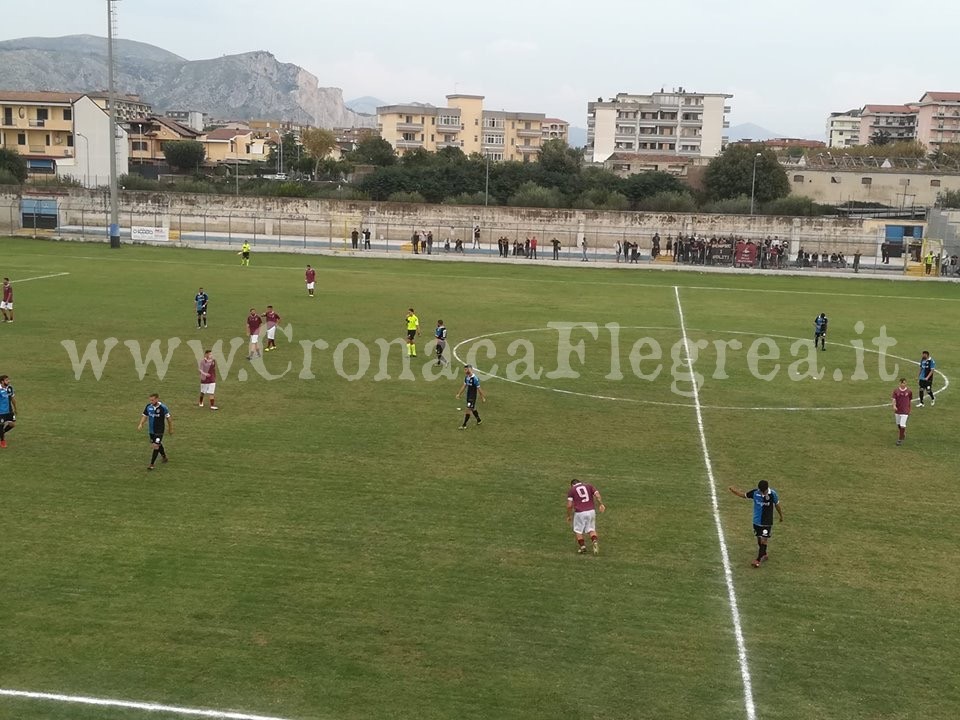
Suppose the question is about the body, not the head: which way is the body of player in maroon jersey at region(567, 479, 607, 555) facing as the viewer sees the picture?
away from the camera

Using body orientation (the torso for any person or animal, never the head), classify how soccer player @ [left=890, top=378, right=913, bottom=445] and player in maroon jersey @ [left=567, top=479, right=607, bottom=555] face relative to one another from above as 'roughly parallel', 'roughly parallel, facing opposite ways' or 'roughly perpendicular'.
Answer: roughly parallel, facing opposite ways

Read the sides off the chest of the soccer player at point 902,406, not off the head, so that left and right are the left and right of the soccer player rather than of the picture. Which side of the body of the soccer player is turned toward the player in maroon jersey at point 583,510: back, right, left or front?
front

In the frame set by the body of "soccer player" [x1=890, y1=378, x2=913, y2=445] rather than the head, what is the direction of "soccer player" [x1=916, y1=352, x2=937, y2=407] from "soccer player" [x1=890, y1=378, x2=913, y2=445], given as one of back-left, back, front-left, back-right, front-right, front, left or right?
back

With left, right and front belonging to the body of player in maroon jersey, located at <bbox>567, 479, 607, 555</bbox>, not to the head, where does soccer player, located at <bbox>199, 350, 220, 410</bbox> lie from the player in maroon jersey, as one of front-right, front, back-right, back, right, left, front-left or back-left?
front-left

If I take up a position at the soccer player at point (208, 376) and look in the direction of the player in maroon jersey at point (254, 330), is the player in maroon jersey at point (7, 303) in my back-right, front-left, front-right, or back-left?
front-left

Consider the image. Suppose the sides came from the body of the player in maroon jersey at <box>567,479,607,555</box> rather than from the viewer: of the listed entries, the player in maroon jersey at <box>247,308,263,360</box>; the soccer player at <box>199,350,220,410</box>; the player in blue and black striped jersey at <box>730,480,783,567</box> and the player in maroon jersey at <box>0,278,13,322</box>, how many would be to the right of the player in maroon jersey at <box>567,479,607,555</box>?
1

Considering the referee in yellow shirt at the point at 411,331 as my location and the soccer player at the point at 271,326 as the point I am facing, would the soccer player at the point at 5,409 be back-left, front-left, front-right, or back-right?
front-left

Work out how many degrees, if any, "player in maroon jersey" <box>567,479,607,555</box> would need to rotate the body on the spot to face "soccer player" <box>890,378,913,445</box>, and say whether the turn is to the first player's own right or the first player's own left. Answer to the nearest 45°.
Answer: approximately 45° to the first player's own right

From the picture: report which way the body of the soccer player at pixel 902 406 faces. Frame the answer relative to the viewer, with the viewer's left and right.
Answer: facing the viewer

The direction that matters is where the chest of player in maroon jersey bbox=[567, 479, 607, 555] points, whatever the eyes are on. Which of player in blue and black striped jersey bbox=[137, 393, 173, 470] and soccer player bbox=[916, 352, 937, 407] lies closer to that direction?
the soccer player

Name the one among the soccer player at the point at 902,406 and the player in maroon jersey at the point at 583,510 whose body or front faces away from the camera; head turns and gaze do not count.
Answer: the player in maroon jersey

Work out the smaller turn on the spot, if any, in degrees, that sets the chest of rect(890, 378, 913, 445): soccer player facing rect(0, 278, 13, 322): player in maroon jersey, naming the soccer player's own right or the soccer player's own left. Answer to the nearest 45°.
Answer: approximately 90° to the soccer player's own right

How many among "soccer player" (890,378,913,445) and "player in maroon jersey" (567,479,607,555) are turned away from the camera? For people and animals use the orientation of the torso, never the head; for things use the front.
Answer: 1
